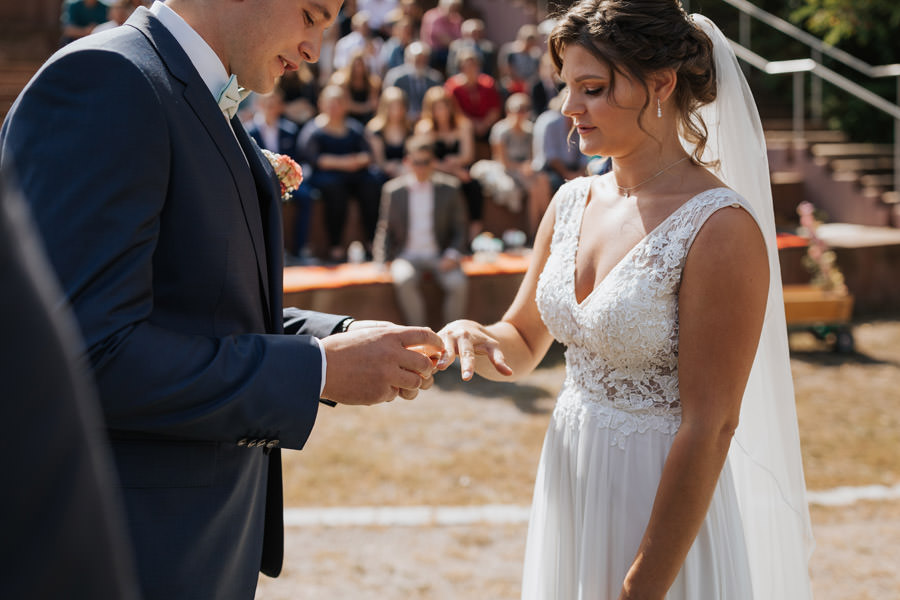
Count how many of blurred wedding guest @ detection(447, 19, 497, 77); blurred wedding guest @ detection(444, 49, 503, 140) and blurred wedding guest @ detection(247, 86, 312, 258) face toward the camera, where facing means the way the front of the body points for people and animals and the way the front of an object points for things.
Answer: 3

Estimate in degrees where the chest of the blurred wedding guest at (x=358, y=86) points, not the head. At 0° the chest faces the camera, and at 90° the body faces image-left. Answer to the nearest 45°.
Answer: approximately 0°

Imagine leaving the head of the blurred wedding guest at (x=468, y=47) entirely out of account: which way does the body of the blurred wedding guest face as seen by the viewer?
toward the camera

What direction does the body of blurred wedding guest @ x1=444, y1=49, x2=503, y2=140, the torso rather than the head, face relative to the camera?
toward the camera

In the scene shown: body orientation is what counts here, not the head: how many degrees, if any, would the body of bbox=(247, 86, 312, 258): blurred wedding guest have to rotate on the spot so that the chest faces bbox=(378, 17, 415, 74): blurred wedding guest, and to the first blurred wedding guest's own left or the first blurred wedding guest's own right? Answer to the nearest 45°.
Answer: approximately 135° to the first blurred wedding guest's own left

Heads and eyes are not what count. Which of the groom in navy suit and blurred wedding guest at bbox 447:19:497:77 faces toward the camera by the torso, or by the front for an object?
the blurred wedding guest

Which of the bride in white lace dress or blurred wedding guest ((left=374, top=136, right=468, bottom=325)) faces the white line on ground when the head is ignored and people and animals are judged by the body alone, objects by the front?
the blurred wedding guest

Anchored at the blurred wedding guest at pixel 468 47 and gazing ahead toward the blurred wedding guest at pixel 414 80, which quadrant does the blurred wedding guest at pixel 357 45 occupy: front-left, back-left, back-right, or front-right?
front-right

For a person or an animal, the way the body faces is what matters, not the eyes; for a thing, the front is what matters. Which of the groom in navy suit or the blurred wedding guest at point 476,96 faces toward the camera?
the blurred wedding guest

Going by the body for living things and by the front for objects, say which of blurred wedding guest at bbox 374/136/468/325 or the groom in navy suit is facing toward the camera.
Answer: the blurred wedding guest

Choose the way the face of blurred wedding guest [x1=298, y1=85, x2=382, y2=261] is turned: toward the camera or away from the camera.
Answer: toward the camera

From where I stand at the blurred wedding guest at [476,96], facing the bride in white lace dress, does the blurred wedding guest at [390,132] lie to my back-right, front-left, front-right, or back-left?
front-right

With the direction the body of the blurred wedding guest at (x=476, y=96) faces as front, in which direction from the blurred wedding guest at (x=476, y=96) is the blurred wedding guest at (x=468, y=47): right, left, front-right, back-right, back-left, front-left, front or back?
back

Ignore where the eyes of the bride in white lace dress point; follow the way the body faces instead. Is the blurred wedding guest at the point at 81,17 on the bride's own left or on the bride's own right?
on the bride's own right

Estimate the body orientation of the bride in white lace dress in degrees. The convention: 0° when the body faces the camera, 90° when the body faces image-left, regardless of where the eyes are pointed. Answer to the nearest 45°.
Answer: approximately 45°

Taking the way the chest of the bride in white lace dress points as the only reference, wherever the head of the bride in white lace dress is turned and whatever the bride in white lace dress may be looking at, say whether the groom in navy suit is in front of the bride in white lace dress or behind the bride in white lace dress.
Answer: in front

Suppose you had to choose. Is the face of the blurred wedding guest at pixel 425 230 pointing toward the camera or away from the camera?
toward the camera

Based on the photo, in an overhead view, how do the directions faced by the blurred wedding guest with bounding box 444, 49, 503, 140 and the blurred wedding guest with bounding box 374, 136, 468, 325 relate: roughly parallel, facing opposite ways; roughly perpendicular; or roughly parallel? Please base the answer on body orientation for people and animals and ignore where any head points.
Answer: roughly parallel

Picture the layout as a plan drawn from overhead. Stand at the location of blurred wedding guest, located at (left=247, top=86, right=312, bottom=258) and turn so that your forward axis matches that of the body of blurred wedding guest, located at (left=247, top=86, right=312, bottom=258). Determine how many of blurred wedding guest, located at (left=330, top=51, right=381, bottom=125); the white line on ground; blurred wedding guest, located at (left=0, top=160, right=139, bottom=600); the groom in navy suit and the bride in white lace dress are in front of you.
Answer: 4

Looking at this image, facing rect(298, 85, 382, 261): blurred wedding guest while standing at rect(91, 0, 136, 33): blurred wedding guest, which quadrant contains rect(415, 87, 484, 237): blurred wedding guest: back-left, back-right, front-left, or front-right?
front-left

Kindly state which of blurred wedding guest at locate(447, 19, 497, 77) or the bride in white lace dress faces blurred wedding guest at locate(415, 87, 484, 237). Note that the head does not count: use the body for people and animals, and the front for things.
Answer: blurred wedding guest at locate(447, 19, 497, 77)
